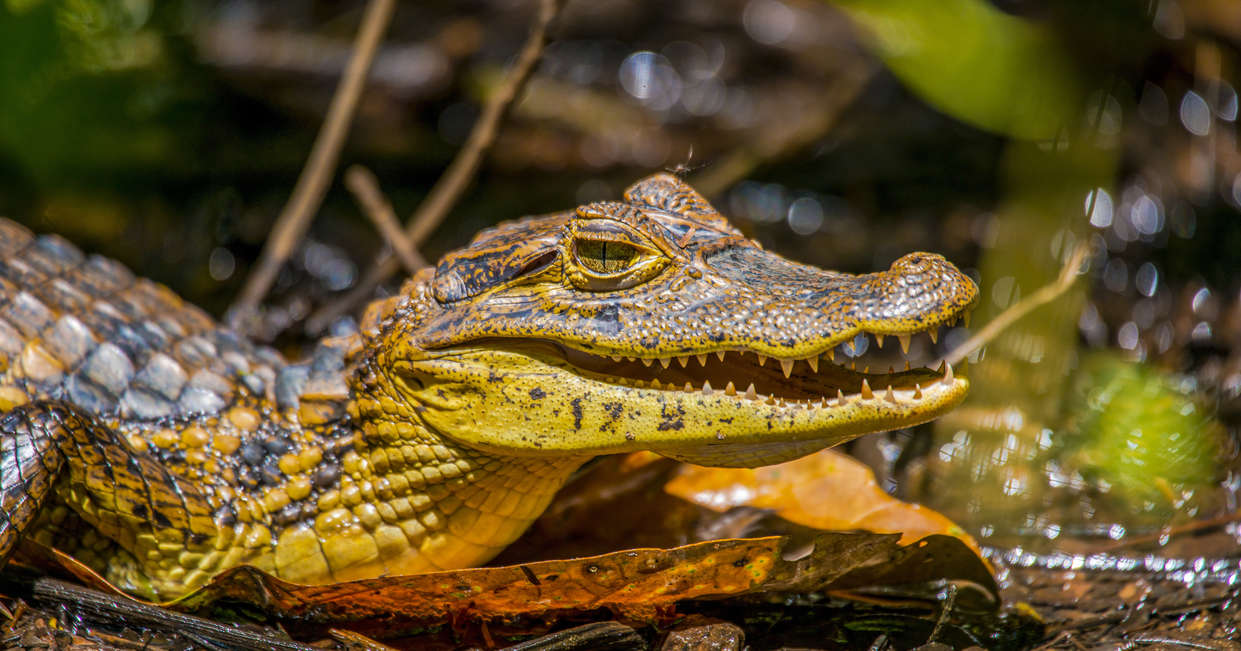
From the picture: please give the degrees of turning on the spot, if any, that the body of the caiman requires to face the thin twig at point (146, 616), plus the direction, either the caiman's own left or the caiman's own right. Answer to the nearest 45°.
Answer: approximately 180°

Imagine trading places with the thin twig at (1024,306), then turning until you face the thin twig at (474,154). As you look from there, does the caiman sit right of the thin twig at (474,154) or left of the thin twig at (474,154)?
left

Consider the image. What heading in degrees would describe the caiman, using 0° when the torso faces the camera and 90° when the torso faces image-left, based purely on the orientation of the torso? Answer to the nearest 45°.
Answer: approximately 270°
